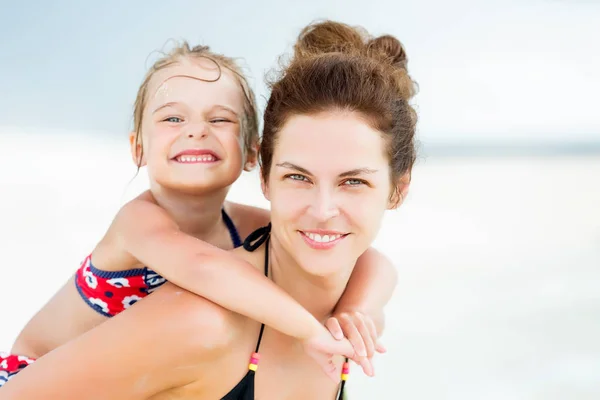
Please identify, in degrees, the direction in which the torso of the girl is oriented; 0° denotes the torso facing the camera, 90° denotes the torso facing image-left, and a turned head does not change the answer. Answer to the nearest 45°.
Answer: approximately 315°

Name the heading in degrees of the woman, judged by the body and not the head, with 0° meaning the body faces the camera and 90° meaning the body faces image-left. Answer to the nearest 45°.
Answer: approximately 315°
